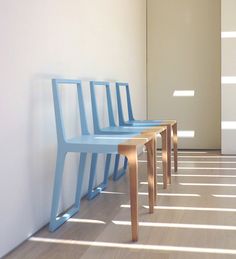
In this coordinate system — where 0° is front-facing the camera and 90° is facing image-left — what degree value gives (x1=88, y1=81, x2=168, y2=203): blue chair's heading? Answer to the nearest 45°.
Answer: approximately 270°

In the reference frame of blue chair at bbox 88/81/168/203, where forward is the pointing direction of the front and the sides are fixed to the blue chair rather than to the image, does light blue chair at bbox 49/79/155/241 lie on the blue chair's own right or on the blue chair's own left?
on the blue chair's own right
